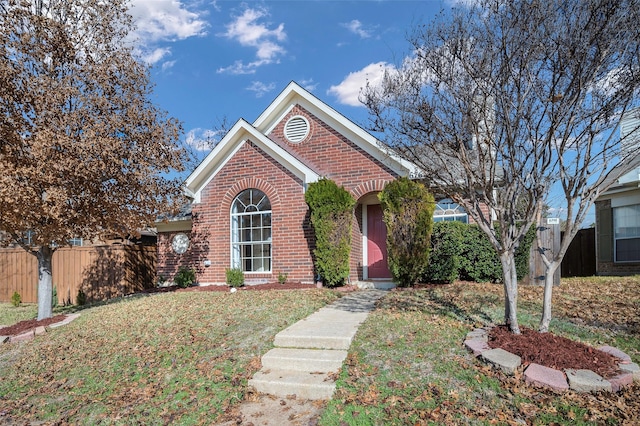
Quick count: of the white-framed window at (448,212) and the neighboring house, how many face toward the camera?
2

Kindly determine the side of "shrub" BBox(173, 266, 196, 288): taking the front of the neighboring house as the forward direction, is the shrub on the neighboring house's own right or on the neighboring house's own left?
on the neighboring house's own right

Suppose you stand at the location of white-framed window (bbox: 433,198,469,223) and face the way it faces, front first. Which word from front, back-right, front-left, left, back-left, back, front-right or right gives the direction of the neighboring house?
back-left

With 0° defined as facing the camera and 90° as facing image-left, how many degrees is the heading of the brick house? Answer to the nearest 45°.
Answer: approximately 0°
